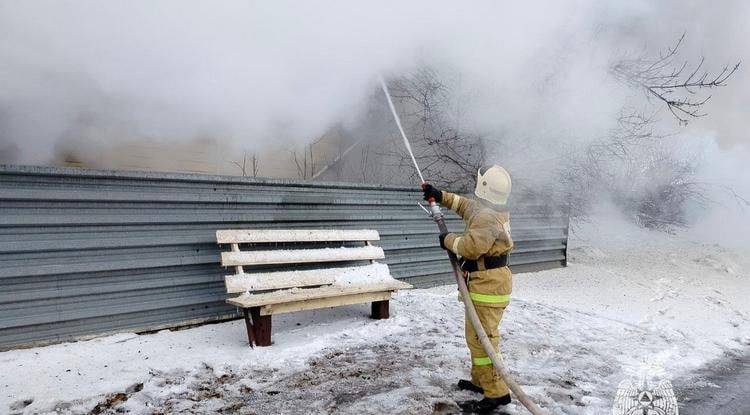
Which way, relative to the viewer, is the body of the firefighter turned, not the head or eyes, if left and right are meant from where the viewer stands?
facing away from the viewer and to the left of the viewer

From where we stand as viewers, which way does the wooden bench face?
facing the viewer and to the right of the viewer

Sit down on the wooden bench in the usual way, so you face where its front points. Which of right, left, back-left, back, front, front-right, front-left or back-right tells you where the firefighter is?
front

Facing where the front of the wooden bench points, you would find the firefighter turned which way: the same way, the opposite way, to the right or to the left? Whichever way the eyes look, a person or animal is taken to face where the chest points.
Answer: the opposite way

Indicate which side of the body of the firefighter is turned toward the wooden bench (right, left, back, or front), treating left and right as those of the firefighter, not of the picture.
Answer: front

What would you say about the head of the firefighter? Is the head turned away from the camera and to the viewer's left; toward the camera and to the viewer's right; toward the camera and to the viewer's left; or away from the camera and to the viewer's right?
away from the camera and to the viewer's left

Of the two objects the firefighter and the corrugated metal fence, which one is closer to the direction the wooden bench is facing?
the firefighter

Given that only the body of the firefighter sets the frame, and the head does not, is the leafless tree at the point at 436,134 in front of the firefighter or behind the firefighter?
in front

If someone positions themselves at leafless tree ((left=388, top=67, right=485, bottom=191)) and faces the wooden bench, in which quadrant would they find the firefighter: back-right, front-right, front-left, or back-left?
front-left

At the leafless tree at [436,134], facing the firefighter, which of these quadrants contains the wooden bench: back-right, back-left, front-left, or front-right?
front-right
